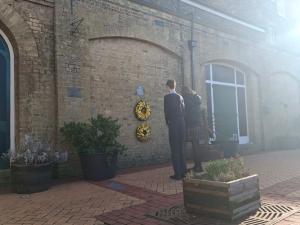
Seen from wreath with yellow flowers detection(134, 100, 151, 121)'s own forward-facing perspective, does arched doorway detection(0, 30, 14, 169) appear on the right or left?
on its right

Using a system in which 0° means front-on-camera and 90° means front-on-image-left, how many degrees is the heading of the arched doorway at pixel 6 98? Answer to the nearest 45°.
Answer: approximately 315°

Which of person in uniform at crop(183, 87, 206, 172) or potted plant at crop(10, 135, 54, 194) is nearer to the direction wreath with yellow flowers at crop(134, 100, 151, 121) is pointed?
the person in uniform

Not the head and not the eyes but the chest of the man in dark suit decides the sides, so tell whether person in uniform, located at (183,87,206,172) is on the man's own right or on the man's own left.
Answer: on the man's own right

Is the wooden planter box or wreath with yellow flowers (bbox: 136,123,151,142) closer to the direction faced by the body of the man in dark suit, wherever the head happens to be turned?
the wreath with yellow flowers

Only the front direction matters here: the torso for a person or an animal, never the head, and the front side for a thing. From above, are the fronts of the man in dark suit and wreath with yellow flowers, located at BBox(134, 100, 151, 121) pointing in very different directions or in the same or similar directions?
very different directions

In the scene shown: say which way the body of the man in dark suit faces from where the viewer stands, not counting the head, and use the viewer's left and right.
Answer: facing away from the viewer and to the left of the viewer

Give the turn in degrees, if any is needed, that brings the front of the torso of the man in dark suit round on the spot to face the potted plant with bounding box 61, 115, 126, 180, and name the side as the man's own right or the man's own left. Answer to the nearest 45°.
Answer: approximately 45° to the man's own left
